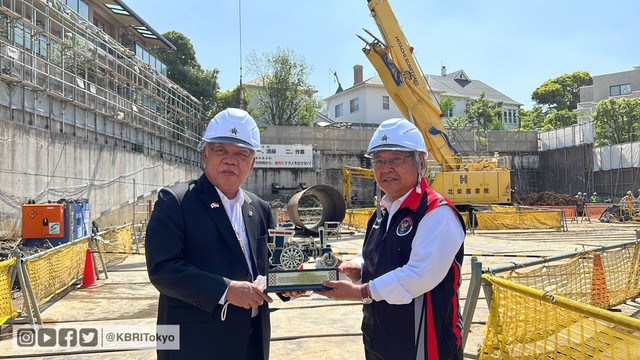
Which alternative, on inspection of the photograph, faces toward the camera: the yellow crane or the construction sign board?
the construction sign board

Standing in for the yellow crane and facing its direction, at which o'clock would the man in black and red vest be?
The man in black and red vest is roughly at 9 o'clock from the yellow crane.

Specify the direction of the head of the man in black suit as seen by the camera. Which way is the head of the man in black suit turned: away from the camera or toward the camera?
toward the camera

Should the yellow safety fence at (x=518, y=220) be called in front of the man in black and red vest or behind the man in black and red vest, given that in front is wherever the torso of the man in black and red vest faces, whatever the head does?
behind

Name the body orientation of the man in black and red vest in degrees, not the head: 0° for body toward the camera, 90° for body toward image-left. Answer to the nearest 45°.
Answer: approximately 45°

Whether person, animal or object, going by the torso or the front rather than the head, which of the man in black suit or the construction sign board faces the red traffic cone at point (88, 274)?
the construction sign board

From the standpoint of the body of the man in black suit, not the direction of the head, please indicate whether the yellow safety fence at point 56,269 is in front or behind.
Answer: behind

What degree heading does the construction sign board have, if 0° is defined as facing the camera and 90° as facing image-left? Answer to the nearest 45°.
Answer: approximately 0°

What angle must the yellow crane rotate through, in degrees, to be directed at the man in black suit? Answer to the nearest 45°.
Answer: approximately 90° to its left

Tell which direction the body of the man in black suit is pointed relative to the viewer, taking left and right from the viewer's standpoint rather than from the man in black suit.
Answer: facing the viewer and to the right of the viewer

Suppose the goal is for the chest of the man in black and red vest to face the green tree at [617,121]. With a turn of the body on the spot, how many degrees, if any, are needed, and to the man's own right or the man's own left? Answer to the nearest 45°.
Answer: approximately 180°

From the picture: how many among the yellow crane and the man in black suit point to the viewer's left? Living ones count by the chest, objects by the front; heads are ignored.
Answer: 1

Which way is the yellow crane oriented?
to the viewer's left

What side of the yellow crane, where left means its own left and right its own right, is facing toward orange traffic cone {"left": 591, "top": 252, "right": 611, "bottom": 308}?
left

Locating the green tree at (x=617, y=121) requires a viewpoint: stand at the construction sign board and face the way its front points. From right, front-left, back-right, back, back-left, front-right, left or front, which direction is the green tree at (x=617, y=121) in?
left
